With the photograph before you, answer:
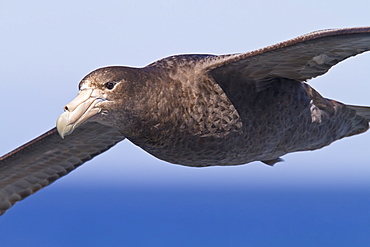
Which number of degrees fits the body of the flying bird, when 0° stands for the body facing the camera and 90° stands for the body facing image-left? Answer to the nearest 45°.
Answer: approximately 45°
